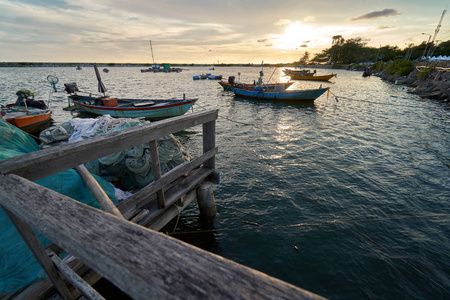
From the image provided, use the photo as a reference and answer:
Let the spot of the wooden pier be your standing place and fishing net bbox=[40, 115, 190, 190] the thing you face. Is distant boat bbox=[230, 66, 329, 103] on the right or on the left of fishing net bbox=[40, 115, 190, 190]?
right

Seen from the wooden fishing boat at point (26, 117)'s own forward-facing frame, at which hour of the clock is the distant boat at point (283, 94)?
The distant boat is roughly at 11 o'clock from the wooden fishing boat.

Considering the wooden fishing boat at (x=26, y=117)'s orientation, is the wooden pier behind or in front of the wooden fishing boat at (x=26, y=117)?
in front

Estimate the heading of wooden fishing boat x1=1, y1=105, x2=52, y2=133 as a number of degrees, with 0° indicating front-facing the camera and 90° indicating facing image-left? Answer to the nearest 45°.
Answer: approximately 315°
